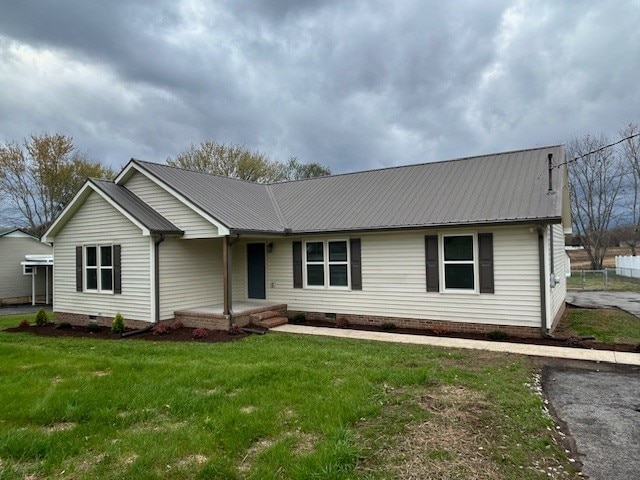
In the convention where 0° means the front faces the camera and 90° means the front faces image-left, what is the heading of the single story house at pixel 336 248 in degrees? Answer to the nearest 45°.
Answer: approximately 45°

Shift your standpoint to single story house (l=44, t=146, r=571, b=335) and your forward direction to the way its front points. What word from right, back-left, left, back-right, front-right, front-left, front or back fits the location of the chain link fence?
back

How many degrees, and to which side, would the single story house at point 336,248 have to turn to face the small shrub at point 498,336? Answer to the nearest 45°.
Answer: approximately 90° to its left

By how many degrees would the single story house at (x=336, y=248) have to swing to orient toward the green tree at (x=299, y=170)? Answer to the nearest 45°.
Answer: approximately 135° to its right

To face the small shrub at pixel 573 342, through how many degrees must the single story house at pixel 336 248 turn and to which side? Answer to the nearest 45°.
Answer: approximately 90° to its left

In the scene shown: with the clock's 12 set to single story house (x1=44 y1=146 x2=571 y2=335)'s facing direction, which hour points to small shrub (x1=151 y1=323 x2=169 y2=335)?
The small shrub is roughly at 1 o'clock from the single story house.

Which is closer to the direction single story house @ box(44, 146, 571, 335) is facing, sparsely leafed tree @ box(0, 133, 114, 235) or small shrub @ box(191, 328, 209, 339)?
the small shrub

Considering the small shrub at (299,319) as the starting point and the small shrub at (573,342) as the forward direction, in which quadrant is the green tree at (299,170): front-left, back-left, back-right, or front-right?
back-left

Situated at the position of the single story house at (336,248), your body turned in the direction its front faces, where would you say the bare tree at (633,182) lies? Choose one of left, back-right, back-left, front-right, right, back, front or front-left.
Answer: back
